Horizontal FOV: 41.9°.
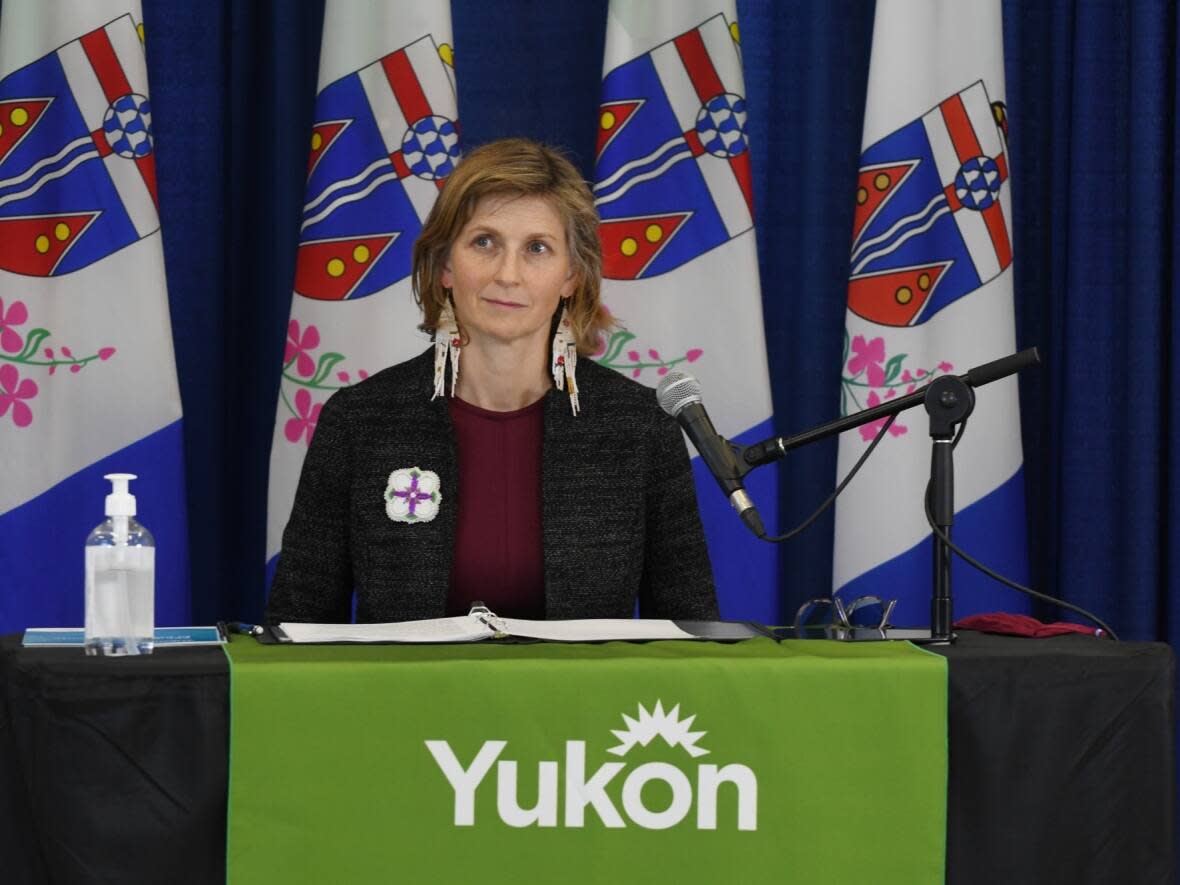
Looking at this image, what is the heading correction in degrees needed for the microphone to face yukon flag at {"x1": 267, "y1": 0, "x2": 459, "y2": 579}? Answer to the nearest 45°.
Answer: approximately 45° to its right

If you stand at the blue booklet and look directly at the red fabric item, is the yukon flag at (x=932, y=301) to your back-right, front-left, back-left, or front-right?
front-left

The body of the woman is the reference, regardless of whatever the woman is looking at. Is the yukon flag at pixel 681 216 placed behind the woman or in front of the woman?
behind

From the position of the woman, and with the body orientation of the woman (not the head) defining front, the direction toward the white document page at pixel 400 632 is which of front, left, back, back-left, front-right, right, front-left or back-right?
front

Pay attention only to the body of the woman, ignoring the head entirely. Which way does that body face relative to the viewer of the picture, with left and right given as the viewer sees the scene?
facing the viewer

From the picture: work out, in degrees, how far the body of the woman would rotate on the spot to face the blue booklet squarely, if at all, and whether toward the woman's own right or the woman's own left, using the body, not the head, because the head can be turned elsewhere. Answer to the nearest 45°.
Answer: approximately 45° to the woman's own right

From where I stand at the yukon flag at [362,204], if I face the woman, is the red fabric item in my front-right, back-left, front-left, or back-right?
front-left

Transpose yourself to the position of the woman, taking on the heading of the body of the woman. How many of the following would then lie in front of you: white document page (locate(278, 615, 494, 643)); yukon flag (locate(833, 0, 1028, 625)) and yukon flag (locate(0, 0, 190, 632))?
1

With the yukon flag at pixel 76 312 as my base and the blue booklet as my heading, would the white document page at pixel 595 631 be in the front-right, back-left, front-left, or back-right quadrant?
front-left

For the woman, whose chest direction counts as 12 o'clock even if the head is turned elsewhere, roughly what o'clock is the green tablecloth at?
The green tablecloth is roughly at 12 o'clock from the woman.

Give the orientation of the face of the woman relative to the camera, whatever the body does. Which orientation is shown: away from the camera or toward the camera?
toward the camera

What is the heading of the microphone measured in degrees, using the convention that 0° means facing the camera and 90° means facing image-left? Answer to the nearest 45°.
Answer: approximately 90°

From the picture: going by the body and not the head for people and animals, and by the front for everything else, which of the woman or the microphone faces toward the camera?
the woman

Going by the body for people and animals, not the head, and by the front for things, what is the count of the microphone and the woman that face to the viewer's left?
1

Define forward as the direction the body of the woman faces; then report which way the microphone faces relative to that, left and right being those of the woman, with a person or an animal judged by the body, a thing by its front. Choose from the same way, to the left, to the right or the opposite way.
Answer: to the right
